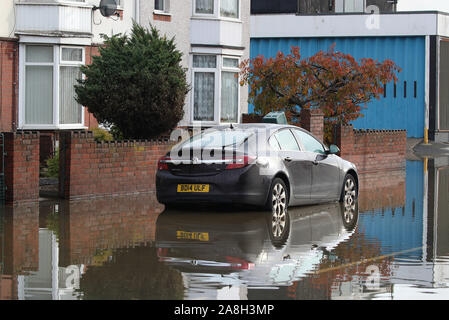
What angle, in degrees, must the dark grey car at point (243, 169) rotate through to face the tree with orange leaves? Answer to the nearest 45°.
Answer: approximately 45° to its left

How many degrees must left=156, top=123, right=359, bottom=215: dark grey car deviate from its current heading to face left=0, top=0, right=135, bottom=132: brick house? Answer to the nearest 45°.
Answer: approximately 90° to its left

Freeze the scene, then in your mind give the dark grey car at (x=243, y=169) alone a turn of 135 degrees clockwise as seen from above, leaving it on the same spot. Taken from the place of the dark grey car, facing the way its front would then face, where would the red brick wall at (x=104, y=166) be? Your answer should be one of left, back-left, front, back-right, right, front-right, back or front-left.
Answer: back-right

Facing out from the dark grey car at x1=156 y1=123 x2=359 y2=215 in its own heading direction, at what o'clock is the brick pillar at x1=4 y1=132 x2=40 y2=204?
The brick pillar is roughly at 8 o'clock from the dark grey car.

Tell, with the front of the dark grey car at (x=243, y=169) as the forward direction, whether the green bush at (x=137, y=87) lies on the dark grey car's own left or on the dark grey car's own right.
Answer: on the dark grey car's own left

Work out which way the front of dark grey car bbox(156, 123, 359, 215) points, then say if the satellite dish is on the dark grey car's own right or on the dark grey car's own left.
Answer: on the dark grey car's own left

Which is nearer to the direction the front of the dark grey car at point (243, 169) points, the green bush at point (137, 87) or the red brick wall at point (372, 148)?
the red brick wall

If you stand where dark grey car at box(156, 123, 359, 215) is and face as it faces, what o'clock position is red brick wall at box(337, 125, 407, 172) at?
The red brick wall is roughly at 11 o'clock from the dark grey car.

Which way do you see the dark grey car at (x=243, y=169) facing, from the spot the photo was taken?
facing away from the viewer and to the right of the viewer
